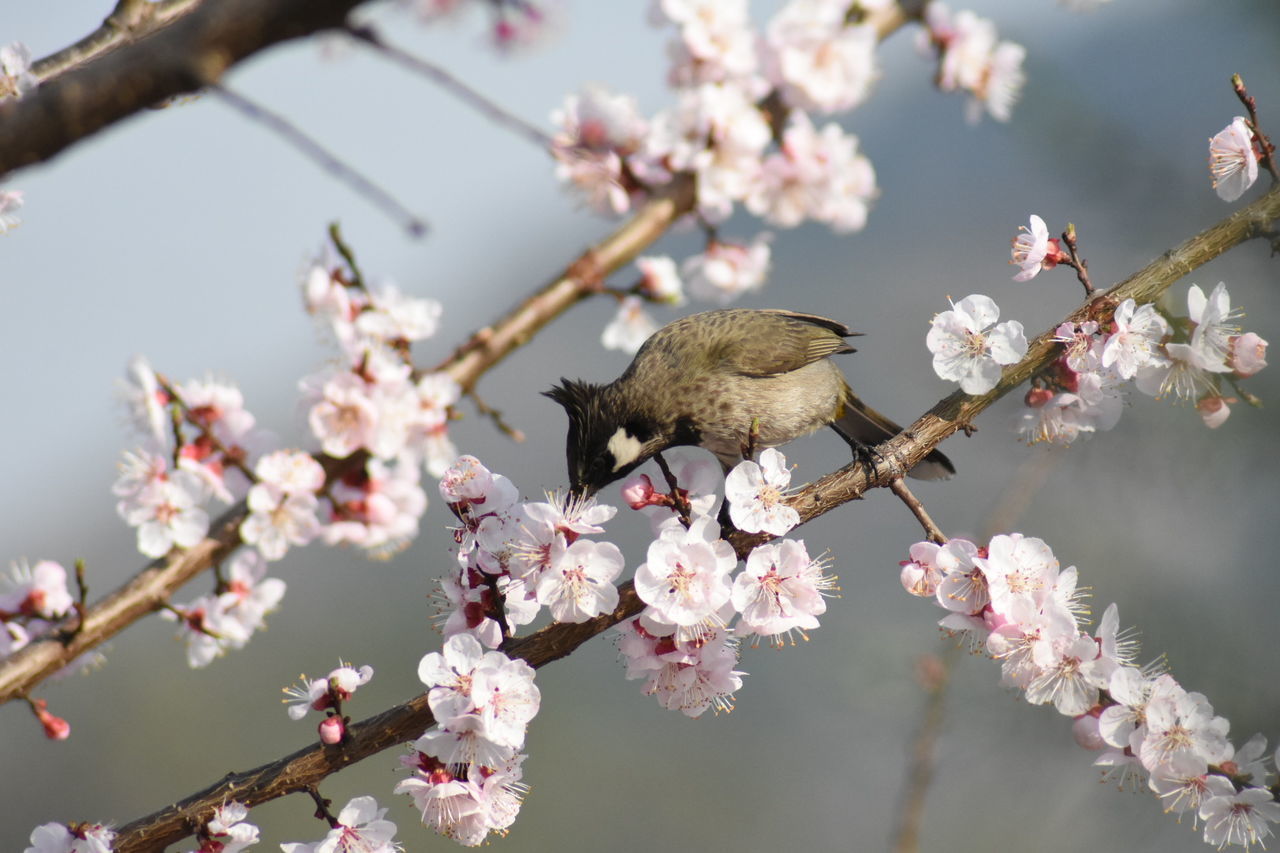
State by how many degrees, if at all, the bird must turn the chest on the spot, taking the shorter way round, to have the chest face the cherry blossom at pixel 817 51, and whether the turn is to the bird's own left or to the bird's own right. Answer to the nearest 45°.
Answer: approximately 135° to the bird's own right

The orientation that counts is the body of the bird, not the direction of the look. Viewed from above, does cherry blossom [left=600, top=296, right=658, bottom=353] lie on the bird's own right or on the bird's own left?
on the bird's own right

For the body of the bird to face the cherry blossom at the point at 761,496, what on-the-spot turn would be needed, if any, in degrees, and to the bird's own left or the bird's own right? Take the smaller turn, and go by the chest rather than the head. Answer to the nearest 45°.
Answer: approximately 90° to the bird's own left

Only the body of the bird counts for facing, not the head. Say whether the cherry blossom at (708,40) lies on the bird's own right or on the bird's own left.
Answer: on the bird's own right

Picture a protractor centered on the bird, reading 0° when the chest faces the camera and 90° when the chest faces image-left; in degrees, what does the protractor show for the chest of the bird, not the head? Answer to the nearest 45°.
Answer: approximately 90°

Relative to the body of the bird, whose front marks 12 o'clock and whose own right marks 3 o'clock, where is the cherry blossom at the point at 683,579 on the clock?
The cherry blossom is roughly at 9 o'clock from the bird.

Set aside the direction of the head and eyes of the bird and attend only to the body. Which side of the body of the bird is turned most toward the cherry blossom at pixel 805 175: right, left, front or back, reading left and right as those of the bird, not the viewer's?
right

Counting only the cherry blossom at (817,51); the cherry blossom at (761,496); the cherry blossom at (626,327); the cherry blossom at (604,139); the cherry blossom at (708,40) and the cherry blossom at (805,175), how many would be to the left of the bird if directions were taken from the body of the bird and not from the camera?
1

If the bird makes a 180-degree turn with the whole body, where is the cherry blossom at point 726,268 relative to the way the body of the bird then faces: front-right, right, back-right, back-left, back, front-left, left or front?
left

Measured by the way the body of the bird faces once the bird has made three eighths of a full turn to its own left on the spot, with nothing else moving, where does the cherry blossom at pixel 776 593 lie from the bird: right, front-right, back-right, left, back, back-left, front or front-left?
front-right

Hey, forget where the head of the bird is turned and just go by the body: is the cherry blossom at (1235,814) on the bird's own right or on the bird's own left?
on the bird's own left
